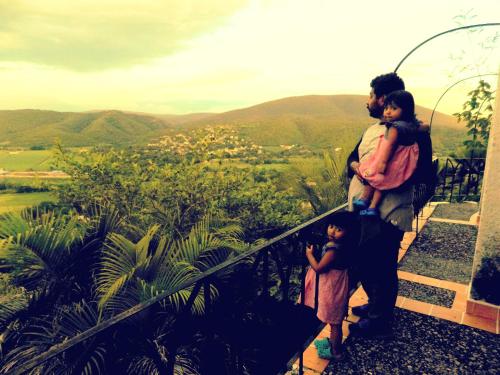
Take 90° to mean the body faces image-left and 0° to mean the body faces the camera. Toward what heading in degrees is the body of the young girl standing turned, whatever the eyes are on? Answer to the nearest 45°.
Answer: approximately 90°

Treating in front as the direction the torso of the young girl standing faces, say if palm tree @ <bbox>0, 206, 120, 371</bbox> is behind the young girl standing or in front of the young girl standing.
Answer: in front

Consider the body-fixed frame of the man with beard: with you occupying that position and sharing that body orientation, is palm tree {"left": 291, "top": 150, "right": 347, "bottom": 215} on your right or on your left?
on your right

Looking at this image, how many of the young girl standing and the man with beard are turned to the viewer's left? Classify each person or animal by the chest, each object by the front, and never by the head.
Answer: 2

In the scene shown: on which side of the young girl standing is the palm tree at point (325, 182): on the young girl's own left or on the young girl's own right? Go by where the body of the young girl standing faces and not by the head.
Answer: on the young girl's own right

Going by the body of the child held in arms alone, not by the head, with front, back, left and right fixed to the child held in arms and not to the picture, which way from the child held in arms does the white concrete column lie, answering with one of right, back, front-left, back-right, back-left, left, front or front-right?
back-right

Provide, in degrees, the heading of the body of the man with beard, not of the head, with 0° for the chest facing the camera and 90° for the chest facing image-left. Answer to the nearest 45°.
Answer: approximately 90°
